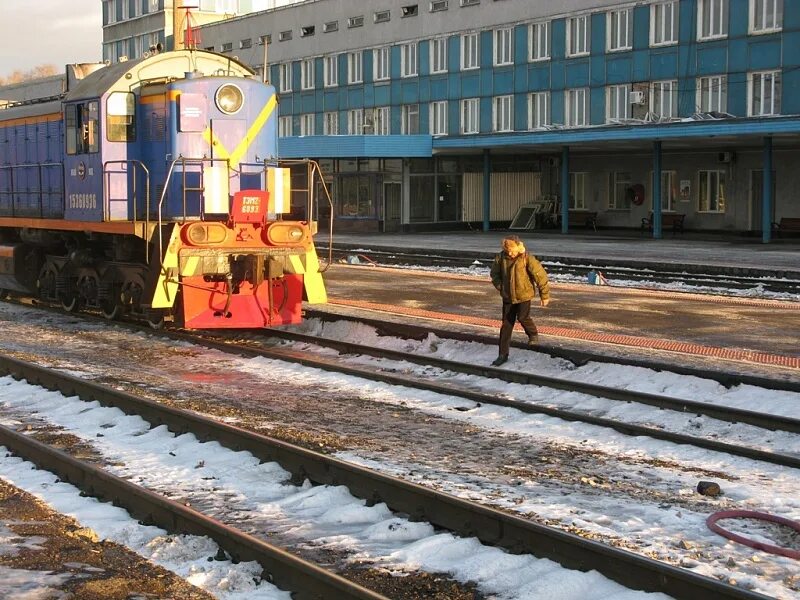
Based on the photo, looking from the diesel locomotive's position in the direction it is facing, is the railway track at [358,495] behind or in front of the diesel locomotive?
in front

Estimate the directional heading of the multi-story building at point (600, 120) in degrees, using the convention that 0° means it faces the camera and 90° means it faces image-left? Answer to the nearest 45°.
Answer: approximately 45°

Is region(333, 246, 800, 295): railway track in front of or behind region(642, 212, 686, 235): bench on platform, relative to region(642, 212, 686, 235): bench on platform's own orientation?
in front

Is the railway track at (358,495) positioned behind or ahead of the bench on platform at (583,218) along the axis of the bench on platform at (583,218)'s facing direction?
ahead

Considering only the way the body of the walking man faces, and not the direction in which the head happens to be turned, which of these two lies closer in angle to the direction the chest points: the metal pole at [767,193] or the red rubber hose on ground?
the red rubber hose on ground

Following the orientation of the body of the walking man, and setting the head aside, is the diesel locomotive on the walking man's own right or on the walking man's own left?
on the walking man's own right

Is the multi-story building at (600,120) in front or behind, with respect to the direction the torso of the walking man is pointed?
behind

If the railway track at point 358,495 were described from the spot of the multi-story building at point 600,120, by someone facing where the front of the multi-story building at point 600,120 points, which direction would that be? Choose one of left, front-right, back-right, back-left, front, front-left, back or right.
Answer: front-left
